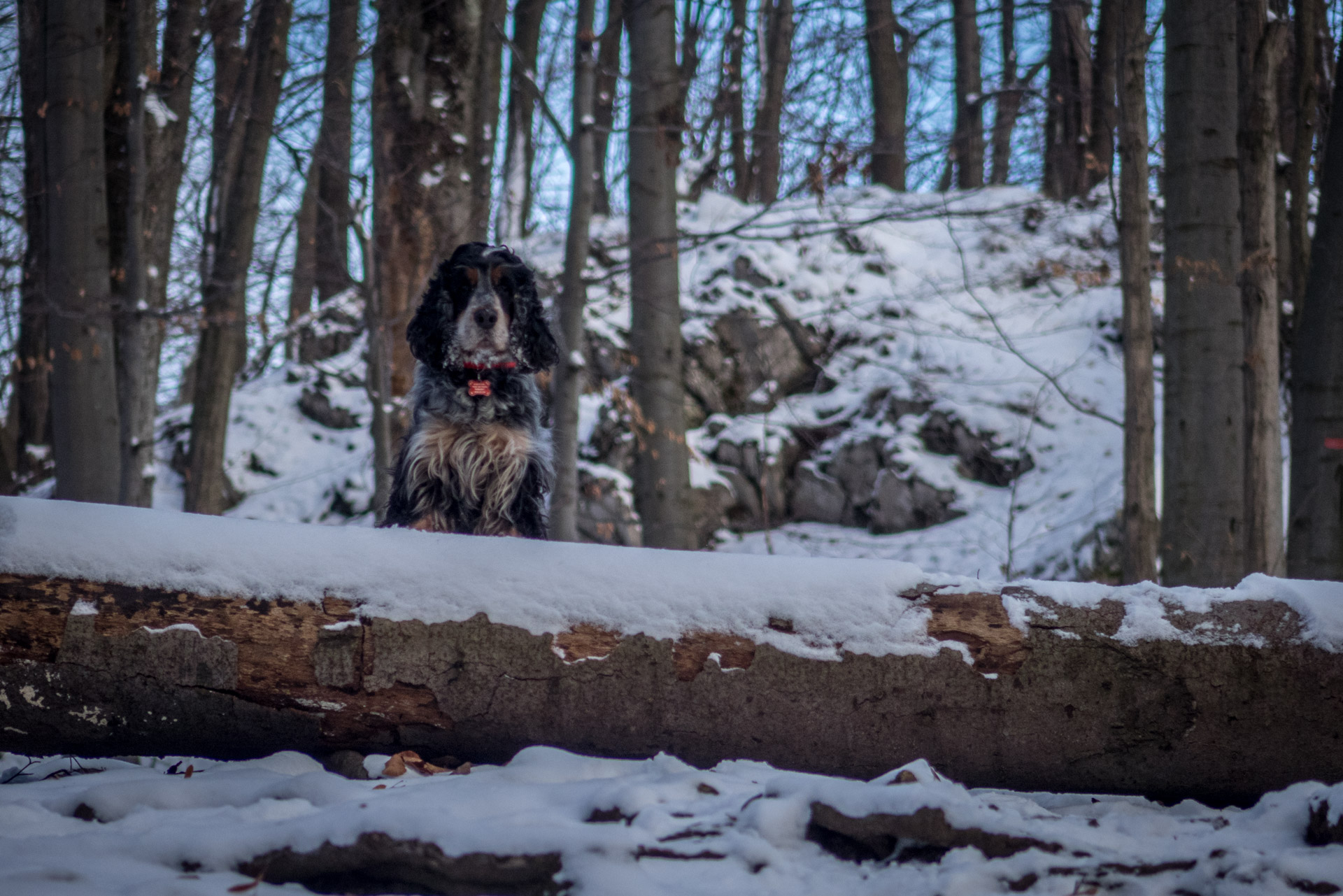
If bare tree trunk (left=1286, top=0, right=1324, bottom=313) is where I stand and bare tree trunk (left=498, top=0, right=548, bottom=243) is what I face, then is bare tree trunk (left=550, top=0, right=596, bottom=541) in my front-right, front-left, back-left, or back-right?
front-left

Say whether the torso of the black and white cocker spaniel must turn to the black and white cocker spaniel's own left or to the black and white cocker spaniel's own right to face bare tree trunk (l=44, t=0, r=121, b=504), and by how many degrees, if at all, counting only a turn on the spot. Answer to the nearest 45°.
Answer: approximately 135° to the black and white cocker spaniel's own right

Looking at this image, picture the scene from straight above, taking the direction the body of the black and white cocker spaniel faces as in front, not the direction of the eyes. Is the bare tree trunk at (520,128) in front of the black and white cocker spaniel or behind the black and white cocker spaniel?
behind

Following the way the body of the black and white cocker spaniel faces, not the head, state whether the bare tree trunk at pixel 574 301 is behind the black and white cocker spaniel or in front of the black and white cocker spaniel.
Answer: behind

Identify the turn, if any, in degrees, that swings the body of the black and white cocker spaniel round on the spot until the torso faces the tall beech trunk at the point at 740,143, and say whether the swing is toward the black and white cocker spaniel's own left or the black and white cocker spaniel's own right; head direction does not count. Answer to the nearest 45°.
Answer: approximately 180°

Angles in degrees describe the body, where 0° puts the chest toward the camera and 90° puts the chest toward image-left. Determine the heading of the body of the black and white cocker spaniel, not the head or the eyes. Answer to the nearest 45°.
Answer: approximately 0°

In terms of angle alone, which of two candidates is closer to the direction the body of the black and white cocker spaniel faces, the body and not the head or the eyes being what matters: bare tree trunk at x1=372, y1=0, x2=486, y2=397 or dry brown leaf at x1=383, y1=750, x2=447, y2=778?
the dry brown leaf

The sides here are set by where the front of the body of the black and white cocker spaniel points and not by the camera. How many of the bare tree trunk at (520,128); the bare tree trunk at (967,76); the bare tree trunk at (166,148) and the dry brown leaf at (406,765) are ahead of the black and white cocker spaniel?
1

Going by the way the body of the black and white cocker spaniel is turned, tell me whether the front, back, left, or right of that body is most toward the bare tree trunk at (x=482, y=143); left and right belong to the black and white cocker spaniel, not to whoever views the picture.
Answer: back

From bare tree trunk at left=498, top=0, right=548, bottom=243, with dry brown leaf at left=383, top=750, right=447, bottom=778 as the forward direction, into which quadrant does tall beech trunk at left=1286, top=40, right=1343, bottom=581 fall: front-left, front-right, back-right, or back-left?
front-left
